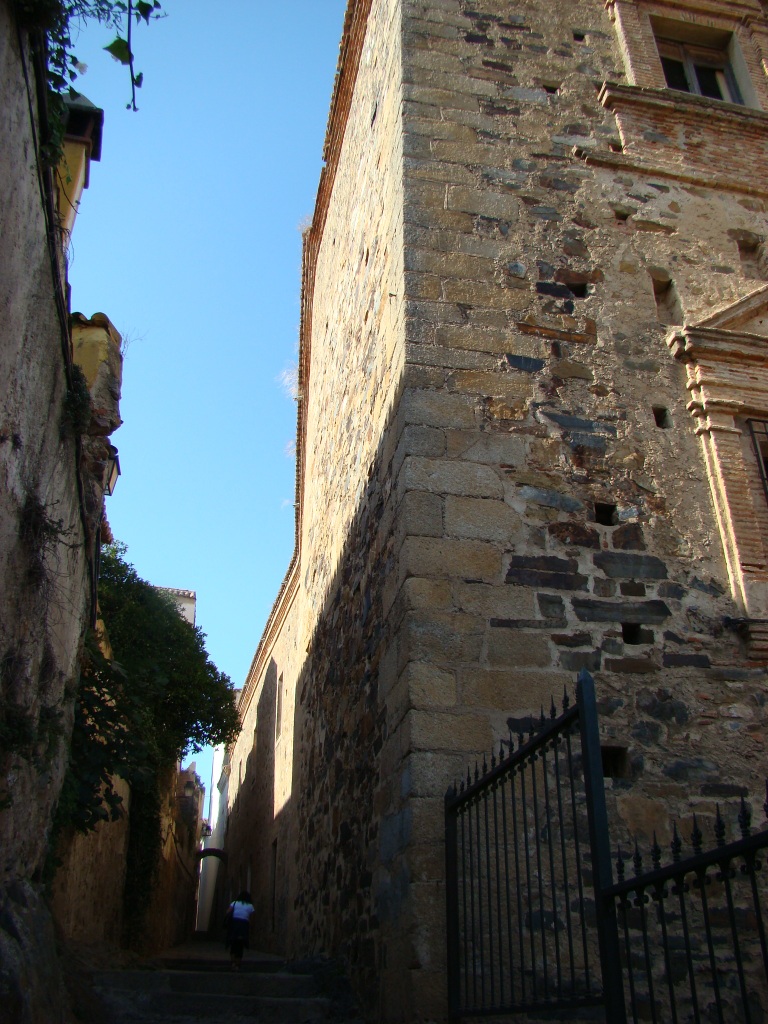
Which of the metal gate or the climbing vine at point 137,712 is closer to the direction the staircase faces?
the metal gate

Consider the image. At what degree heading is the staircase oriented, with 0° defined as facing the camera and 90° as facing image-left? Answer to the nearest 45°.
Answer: approximately 0°

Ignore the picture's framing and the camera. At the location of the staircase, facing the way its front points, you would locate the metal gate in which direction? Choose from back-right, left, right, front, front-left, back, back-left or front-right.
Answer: front-left

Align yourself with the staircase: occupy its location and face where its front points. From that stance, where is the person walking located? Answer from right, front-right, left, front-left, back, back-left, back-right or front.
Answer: back

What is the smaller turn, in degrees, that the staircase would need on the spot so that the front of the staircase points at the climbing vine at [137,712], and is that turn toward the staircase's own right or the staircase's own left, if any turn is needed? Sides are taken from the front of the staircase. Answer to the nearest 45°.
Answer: approximately 180°
